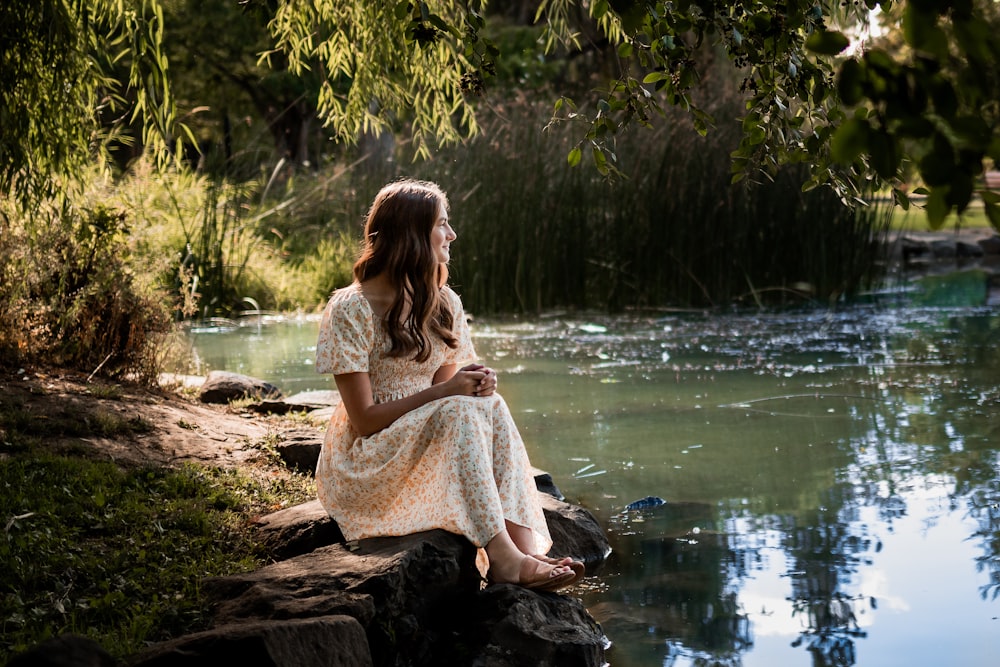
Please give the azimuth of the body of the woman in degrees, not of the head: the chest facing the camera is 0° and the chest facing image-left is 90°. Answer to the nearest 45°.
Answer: approximately 315°

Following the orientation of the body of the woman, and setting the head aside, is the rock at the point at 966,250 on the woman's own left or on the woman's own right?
on the woman's own left

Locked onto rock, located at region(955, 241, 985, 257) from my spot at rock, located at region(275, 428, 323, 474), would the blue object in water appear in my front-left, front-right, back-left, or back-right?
front-right

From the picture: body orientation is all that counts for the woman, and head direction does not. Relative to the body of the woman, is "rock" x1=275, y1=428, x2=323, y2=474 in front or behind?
behind

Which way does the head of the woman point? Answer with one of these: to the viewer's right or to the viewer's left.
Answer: to the viewer's right

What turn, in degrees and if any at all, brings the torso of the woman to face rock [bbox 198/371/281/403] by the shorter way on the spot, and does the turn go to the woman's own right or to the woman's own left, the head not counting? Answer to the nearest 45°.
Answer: approximately 135° to the woman's own left

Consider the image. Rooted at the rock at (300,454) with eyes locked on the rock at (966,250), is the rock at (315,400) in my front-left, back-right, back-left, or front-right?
front-left
